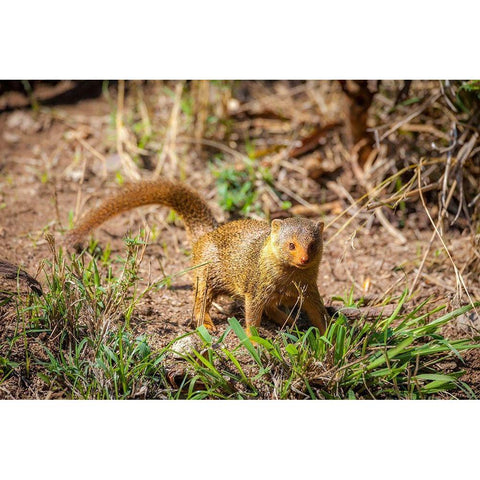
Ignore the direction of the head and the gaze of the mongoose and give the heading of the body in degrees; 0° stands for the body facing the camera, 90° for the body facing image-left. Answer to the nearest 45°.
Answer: approximately 315°

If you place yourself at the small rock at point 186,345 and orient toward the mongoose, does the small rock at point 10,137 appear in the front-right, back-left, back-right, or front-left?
front-left

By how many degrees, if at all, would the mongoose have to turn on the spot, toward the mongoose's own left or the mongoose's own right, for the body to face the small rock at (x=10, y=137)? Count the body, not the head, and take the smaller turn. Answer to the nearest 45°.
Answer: approximately 180°
